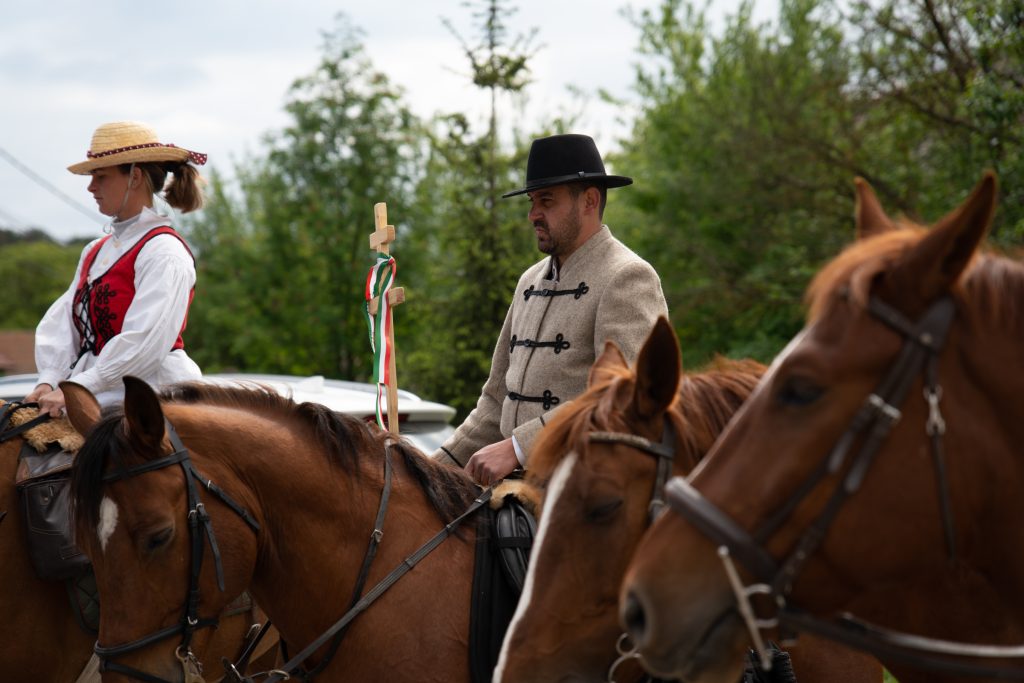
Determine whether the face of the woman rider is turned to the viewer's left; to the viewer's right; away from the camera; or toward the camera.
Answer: to the viewer's left

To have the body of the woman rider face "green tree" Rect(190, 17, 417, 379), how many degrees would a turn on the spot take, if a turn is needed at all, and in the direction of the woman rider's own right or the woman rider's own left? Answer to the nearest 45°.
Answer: approximately 135° to the woman rider's own right

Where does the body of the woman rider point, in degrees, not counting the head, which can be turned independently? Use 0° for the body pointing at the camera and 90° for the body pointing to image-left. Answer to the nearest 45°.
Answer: approximately 45°

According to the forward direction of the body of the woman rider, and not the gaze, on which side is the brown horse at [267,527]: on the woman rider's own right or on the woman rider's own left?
on the woman rider's own left

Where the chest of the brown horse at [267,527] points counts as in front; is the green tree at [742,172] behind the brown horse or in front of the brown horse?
behind

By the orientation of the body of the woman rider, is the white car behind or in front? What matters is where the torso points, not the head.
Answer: behind

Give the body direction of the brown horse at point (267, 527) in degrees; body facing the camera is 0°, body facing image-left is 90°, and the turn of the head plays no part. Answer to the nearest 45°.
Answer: approximately 45°

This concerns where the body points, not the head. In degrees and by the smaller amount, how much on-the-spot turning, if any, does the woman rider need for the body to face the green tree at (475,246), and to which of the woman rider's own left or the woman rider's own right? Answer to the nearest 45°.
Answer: approximately 180°

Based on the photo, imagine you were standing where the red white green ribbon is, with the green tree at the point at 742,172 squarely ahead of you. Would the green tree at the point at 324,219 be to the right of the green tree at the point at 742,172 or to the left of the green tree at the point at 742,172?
left

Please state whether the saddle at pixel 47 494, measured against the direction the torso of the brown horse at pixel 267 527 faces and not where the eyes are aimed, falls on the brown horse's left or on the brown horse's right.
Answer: on the brown horse's right
